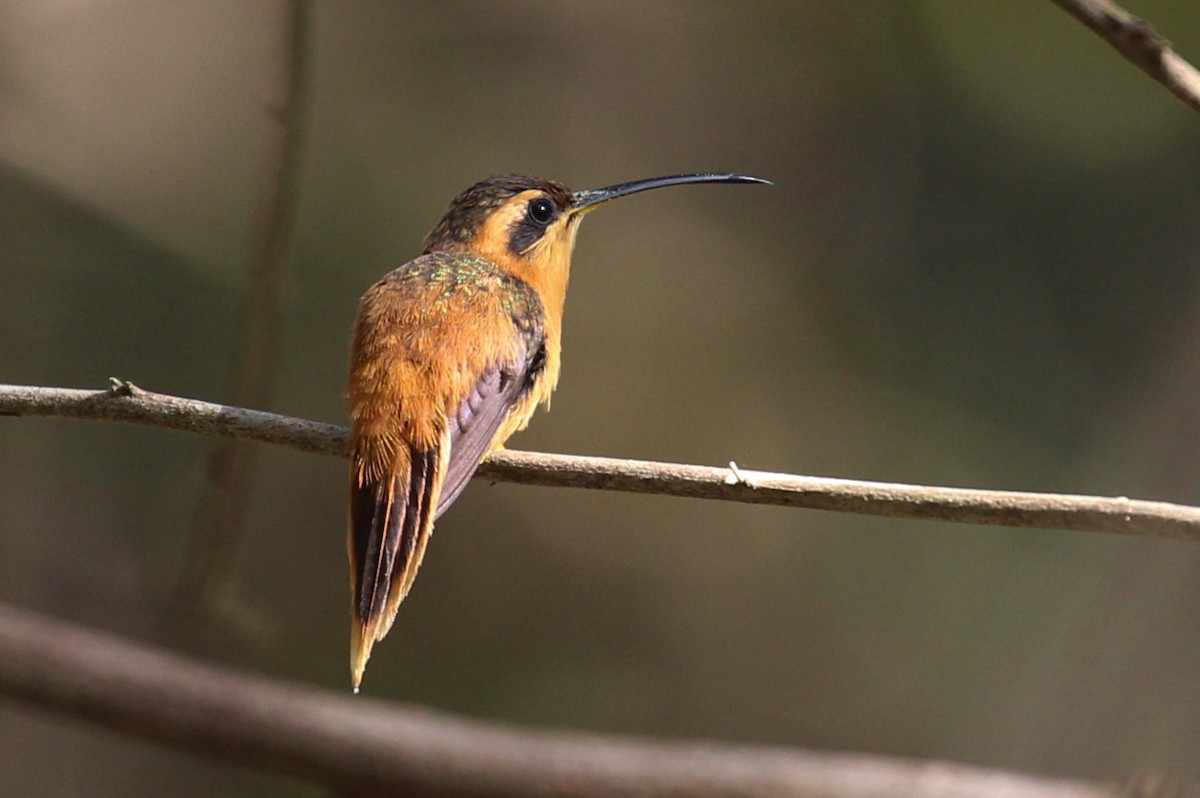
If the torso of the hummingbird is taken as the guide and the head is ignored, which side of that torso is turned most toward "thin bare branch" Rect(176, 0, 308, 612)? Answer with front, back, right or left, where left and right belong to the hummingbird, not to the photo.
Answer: left

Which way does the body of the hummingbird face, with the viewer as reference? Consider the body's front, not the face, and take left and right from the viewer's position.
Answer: facing away from the viewer and to the right of the viewer
